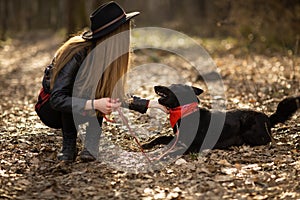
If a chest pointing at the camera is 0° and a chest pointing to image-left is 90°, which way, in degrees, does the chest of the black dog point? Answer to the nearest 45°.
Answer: approximately 90°

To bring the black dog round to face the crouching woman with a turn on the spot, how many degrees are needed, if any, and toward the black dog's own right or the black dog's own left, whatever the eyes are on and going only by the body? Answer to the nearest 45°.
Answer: approximately 45° to the black dog's own left
